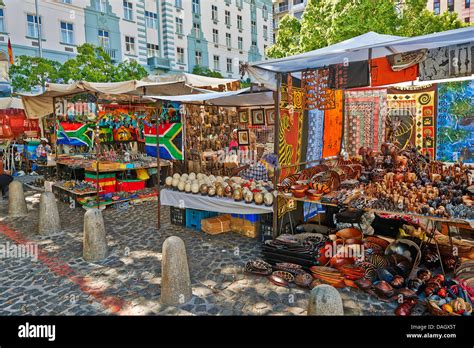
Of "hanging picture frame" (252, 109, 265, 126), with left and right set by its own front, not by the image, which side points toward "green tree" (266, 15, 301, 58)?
back

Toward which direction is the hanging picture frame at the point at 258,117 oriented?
toward the camera

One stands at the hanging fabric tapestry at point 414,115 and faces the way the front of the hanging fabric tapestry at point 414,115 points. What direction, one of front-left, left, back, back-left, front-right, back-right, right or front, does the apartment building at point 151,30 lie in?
back-right

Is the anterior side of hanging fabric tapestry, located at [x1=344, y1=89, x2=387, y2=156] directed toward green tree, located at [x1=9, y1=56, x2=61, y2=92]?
no

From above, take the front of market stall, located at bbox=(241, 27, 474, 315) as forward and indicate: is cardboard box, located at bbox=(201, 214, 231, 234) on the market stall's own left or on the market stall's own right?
on the market stall's own right

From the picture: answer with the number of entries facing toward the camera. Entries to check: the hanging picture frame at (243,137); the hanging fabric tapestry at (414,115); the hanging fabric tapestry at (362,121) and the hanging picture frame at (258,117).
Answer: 4

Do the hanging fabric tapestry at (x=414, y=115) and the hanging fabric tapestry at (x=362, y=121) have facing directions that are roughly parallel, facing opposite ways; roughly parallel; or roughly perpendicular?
roughly parallel

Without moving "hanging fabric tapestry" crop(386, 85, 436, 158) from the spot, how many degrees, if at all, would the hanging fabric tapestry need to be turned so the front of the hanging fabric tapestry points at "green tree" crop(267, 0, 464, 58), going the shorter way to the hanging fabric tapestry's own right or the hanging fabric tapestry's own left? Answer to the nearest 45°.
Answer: approximately 180°

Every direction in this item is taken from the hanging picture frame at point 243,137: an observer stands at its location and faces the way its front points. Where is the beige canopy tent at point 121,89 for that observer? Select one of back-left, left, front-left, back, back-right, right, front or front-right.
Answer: right

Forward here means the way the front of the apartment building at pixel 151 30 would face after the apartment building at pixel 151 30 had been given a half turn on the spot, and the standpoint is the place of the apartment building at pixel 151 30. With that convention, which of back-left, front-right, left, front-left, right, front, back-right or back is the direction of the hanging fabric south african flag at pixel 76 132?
back-left

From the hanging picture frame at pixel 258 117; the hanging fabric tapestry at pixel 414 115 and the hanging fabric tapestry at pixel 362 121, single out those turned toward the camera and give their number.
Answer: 3

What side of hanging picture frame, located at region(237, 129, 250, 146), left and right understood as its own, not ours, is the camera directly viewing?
front

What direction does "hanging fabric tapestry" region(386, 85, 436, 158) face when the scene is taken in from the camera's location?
facing the viewer

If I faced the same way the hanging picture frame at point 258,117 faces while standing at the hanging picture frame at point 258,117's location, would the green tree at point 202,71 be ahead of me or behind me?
behind
